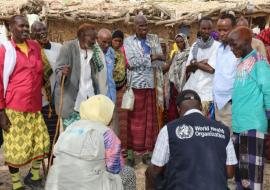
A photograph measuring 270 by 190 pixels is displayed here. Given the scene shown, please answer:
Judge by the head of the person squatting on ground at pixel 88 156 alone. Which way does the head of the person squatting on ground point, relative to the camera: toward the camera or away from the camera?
away from the camera

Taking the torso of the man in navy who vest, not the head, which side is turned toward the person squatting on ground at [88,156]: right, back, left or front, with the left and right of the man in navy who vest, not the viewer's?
left

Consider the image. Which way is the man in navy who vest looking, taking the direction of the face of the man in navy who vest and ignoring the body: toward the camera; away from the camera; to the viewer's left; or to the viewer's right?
away from the camera

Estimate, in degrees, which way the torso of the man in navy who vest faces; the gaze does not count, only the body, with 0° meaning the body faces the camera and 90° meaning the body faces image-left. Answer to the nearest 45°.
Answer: approximately 180°
